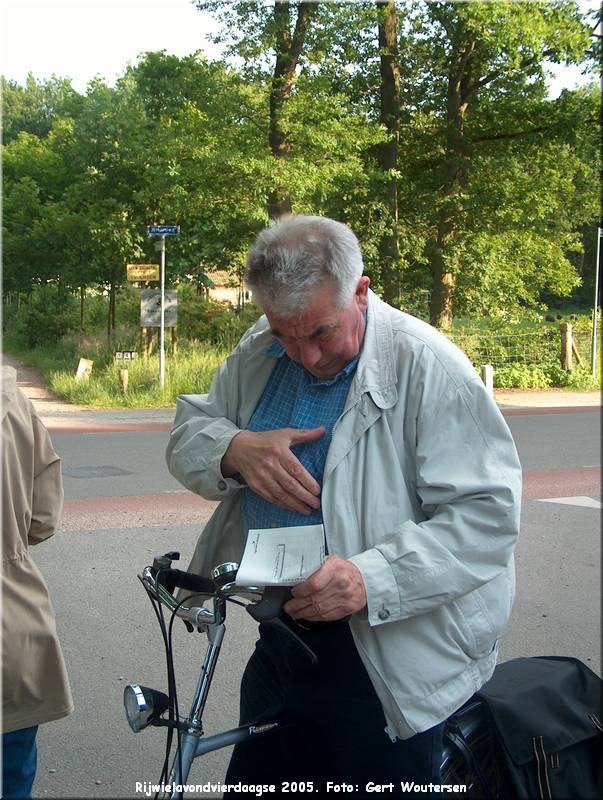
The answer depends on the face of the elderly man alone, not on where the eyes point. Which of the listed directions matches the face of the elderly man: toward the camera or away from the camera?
toward the camera

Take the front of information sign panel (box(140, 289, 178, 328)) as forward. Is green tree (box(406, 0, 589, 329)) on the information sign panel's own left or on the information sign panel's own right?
on the information sign panel's own left

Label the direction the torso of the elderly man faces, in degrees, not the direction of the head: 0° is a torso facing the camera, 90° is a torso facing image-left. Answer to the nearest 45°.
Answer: approximately 45°

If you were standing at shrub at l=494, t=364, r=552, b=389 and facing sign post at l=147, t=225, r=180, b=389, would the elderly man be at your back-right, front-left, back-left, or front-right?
front-left

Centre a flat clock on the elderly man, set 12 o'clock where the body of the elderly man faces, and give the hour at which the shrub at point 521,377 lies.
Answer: The shrub is roughly at 5 o'clock from the elderly man.

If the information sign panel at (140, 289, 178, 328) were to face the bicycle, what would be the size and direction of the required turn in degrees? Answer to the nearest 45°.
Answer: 0° — it already faces it

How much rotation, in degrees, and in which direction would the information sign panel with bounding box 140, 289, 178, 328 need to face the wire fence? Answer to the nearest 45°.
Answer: approximately 90° to its left

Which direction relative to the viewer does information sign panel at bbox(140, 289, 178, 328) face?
toward the camera

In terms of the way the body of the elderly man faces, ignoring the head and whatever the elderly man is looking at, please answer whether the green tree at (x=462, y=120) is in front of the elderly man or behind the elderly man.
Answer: behind

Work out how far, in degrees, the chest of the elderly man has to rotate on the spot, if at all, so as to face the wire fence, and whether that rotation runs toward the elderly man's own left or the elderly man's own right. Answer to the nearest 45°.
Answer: approximately 135° to the elderly man's own right

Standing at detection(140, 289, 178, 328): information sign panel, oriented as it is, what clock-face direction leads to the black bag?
The black bag is roughly at 12 o'clock from the information sign panel.

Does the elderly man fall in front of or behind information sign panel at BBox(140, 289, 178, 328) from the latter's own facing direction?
in front

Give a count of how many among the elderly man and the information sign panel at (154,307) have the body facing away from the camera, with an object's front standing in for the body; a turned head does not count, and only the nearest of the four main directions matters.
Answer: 0
